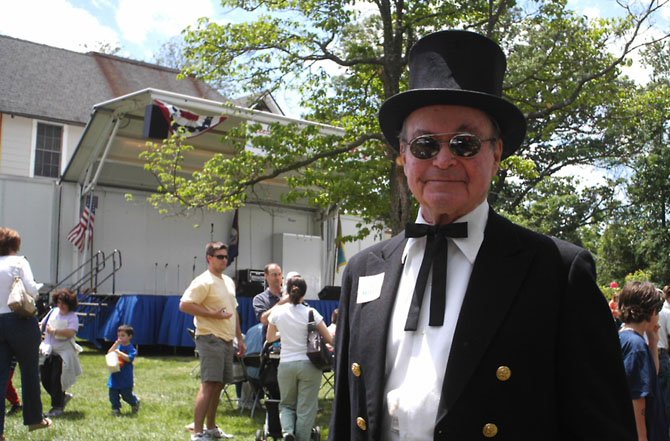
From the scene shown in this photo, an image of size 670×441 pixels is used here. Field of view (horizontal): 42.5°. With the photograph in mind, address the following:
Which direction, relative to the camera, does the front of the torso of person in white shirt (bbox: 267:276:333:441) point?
away from the camera

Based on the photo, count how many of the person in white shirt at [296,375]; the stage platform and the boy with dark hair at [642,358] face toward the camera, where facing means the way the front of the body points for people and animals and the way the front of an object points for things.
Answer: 1

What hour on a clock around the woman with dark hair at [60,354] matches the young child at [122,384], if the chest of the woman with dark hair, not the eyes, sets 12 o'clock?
The young child is roughly at 8 o'clock from the woman with dark hair.

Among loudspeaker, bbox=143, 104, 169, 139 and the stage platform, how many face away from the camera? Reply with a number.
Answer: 0

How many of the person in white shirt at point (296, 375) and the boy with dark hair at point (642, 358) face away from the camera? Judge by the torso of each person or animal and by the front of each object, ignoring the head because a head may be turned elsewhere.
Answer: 1

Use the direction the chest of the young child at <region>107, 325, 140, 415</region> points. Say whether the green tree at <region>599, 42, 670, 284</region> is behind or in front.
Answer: behind

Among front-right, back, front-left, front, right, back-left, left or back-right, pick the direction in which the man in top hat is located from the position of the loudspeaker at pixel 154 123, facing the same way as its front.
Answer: front-left

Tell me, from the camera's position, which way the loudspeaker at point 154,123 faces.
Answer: facing the viewer and to the right of the viewer

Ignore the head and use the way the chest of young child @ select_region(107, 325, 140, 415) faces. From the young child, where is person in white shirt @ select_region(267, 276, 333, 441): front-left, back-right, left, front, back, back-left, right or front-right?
left

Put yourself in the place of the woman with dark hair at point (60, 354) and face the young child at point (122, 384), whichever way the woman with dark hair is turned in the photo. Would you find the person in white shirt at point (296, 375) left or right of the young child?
right

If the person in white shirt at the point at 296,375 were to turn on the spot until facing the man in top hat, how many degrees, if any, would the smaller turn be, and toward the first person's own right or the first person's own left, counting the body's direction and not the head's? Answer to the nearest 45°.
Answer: approximately 180°

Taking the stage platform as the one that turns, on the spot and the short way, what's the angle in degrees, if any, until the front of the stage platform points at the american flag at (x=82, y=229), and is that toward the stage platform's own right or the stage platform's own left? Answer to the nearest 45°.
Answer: approximately 135° to the stage platform's own right

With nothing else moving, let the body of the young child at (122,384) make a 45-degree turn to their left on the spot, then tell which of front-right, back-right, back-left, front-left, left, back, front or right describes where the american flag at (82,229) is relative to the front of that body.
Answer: back
